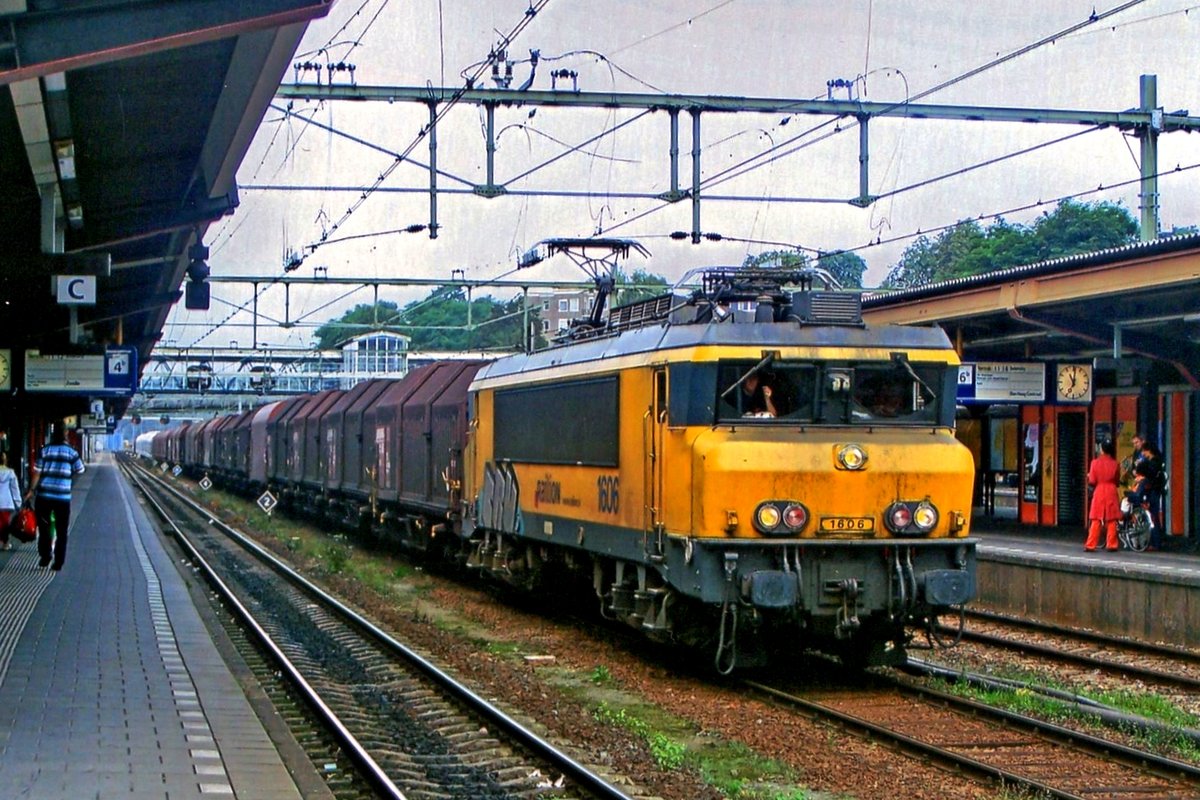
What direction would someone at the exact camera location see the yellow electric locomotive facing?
facing the viewer and to the right of the viewer

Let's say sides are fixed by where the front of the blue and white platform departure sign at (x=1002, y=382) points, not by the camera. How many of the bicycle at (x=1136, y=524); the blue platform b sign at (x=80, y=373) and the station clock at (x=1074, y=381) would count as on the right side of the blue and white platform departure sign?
1

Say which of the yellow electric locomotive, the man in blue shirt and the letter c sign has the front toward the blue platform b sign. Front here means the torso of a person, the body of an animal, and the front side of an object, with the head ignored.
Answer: the man in blue shirt

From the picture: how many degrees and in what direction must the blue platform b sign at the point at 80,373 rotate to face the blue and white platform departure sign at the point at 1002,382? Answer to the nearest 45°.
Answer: approximately 45° to its left

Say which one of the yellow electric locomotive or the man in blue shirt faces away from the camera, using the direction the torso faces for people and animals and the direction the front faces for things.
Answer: the man in blue shirt

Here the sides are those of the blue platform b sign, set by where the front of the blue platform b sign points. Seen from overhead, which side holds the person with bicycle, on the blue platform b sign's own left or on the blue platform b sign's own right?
on the blue platform b sign's own left

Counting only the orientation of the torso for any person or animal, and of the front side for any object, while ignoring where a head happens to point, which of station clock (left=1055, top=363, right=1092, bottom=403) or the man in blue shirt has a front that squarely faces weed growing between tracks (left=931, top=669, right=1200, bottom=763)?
the station clock

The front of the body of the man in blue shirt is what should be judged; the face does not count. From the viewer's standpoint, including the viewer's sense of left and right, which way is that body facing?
facing away from the viewer

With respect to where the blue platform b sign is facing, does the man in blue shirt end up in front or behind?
in front

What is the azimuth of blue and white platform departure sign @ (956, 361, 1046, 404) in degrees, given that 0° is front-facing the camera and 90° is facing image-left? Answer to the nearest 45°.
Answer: approximately 0°
